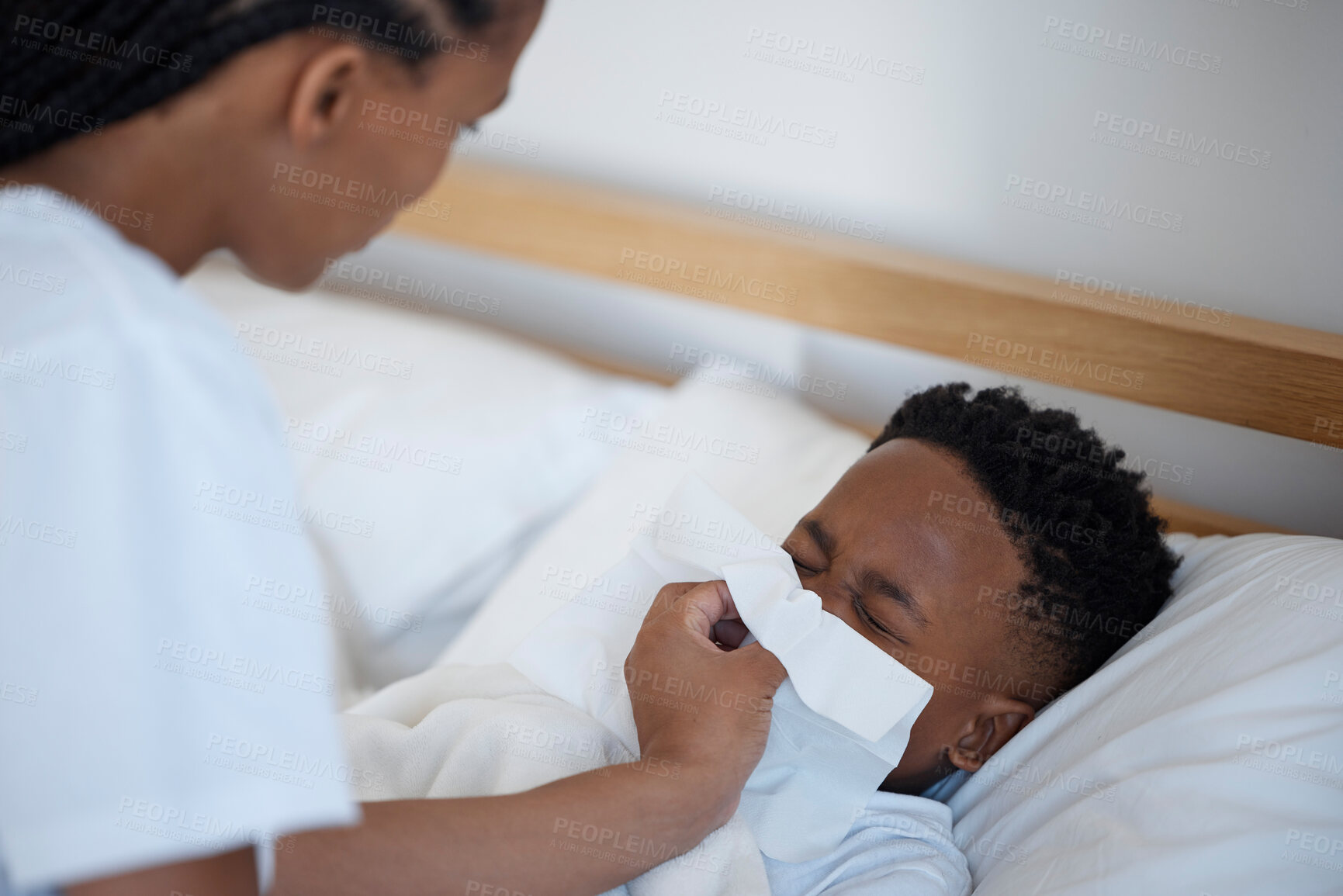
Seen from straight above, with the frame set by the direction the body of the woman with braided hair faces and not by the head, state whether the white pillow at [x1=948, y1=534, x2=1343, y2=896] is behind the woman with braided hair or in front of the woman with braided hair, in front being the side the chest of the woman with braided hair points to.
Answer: in front

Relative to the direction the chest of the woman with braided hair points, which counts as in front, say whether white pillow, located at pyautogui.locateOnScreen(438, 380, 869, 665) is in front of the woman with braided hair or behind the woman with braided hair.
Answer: in front

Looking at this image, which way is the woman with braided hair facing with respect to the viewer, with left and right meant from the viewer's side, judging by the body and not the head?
facing away from the viewer and to the right of the viewer

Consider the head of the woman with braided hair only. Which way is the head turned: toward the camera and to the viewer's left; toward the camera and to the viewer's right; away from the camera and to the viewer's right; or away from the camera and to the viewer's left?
away from the camera and to the viewer's right
